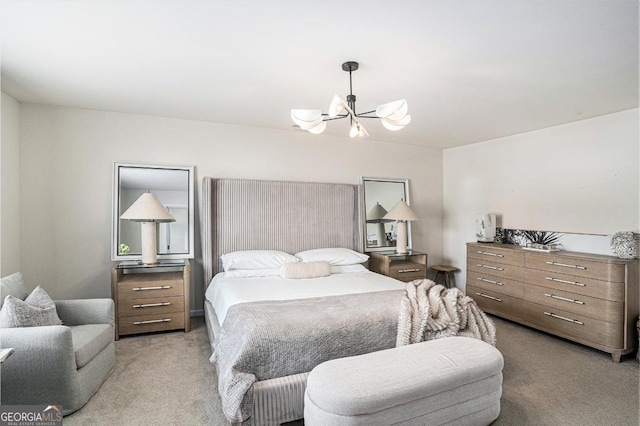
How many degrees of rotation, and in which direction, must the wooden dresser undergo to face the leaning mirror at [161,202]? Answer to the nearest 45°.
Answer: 0° — it already faces it

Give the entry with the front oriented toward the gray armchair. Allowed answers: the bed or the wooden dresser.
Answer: the wooden dresser

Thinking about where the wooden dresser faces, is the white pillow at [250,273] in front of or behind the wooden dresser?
in front

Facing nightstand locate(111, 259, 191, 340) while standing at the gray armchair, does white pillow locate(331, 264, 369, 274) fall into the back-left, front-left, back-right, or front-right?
front-right

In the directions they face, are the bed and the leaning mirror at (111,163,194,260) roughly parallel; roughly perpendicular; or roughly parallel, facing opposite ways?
roughly parallel

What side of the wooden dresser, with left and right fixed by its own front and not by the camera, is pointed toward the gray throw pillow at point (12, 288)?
front

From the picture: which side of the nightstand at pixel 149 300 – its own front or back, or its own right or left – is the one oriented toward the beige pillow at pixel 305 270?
left

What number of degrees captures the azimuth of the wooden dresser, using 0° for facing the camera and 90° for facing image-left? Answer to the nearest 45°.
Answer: approximately 45°

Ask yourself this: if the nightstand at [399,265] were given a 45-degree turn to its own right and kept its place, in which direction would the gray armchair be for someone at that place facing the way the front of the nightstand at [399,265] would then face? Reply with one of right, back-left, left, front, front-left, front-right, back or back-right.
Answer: front-right

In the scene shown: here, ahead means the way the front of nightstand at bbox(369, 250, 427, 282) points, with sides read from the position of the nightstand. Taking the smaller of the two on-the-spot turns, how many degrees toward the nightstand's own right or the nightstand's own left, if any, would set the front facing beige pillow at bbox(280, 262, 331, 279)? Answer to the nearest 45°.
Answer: approximately 90° to the nightstand's own right

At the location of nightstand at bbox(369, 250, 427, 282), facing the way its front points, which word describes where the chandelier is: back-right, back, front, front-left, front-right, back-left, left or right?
front-right

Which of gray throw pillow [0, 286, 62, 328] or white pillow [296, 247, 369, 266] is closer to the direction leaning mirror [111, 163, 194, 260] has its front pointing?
the gray throw pillow

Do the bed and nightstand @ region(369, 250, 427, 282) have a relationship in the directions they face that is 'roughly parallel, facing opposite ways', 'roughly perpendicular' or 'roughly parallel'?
roughly parallel

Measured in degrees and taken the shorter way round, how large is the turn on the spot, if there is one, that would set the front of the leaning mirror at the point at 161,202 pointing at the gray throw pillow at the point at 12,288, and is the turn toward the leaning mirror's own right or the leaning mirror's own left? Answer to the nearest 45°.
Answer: approximately 45° to the leaning mirror's own right

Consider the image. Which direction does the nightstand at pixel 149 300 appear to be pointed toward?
toward the camera

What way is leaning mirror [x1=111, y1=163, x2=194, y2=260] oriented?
toward the camera
